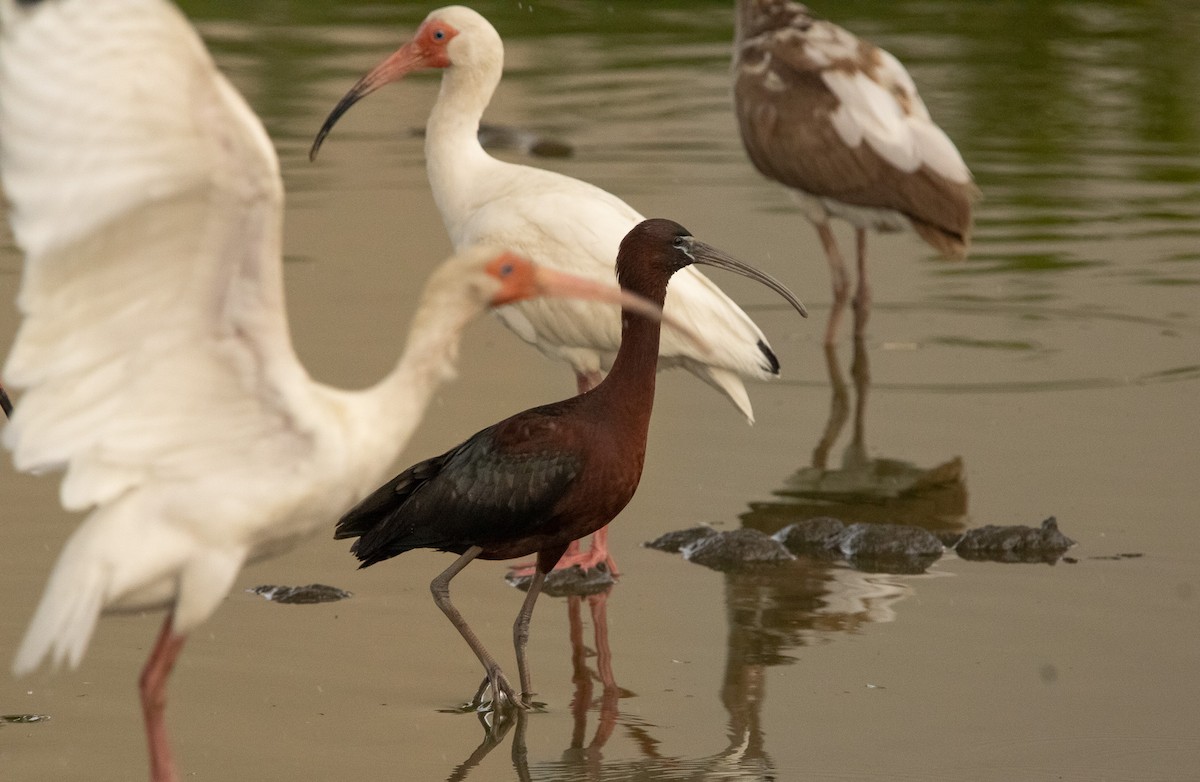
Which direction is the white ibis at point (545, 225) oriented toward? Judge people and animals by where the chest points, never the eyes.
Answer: to the viewer's left

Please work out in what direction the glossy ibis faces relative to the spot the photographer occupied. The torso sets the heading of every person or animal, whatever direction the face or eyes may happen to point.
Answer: facing to the right of the viewer

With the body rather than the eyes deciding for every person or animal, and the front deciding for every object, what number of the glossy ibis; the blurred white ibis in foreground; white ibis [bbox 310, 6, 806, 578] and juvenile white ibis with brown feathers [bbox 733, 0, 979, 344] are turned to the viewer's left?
2

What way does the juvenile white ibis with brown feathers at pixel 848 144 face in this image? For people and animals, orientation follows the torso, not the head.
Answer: to the viewer's left

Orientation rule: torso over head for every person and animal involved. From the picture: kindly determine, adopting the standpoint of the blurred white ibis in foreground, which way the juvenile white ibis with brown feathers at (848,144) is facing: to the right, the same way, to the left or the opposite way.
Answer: the opposite way

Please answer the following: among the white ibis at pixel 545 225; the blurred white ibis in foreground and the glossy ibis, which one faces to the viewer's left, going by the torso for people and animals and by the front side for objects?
the white ibis

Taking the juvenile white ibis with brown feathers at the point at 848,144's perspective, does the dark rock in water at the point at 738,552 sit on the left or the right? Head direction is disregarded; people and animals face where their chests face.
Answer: on its left

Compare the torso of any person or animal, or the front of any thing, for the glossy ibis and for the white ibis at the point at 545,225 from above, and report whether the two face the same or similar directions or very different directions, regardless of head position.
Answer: very different directions

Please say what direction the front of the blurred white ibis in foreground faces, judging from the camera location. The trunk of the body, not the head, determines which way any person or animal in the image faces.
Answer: facing to the right of the viewer

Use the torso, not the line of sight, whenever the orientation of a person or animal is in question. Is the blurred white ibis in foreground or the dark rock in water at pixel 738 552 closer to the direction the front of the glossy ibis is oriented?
the dark rock in water

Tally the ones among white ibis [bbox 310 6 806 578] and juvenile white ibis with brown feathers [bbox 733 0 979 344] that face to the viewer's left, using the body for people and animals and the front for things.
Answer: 2

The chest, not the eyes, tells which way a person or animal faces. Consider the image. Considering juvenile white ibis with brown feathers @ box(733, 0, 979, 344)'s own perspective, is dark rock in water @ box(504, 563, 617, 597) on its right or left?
on its left
